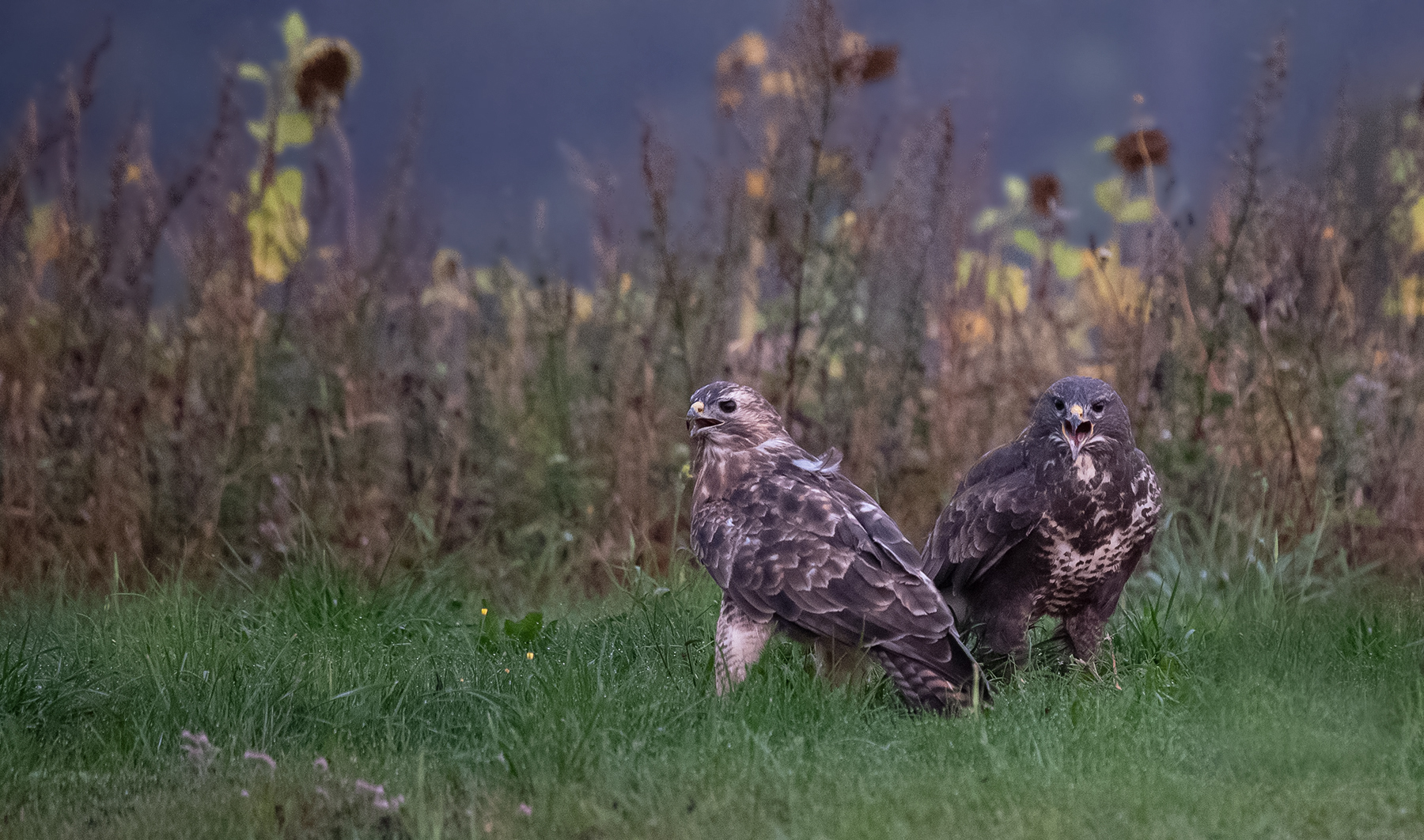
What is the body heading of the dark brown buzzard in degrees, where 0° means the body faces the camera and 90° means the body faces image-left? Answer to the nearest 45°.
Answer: approximately 315°

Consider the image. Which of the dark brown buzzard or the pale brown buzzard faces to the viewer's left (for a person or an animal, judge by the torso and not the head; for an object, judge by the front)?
the pale brown buzzard

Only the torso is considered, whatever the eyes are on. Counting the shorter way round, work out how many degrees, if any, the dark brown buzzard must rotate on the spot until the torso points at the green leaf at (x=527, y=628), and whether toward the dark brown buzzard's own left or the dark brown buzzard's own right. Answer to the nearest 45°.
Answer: approximately 135° to the dark brown buzzard's own right

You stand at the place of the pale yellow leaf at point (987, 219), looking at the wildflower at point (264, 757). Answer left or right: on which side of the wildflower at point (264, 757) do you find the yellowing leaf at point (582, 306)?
right

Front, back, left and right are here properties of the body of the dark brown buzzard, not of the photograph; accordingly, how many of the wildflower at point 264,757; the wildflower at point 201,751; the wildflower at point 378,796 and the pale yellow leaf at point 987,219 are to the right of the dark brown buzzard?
3

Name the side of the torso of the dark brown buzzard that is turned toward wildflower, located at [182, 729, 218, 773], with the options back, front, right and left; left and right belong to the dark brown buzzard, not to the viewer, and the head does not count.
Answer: right

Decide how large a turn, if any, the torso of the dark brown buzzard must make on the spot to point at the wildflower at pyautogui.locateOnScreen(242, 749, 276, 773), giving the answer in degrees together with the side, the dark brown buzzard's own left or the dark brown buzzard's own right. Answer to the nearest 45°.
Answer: approximately 90° to the dark brown buzzard's own right

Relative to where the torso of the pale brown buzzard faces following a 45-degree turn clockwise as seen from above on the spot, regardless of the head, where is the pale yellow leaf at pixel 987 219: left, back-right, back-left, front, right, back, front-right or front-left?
front-right

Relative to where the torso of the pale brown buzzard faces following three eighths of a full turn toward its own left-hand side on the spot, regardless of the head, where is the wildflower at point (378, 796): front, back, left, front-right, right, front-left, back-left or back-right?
right

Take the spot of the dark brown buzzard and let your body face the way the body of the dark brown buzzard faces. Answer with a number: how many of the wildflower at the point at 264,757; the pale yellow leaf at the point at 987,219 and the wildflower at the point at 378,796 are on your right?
2
